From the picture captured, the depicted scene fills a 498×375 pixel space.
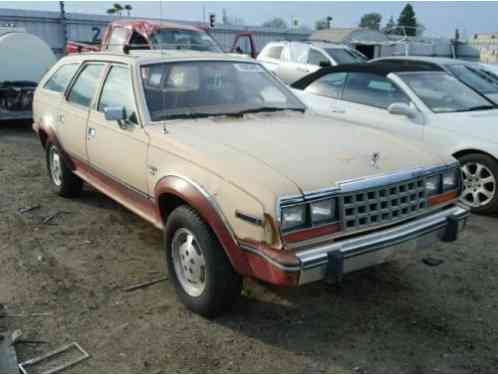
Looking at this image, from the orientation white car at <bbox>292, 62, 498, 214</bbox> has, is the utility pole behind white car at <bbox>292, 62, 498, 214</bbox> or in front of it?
behind

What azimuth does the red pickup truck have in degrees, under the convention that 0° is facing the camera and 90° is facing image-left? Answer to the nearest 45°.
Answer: approximately 315°

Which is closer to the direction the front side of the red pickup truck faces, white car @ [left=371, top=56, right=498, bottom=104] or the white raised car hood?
the white car

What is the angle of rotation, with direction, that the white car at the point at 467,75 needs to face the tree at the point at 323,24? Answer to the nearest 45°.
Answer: approximately 135° to its left

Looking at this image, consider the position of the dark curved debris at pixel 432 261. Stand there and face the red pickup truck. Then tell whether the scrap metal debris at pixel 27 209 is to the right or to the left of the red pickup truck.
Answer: left

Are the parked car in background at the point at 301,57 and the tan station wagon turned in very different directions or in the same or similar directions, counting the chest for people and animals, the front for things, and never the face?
same or similar directions

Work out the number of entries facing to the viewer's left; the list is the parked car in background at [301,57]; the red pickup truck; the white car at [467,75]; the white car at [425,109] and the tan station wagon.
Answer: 0

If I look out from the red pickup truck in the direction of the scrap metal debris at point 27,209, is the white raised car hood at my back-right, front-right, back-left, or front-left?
front-right

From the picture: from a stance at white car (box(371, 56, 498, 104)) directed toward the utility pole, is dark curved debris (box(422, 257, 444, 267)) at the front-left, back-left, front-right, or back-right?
back-left

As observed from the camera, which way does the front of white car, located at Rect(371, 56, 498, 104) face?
facing the viewer and to the right of the viewer

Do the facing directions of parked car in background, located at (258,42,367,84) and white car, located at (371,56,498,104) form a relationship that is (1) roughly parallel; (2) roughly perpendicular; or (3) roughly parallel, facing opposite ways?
roughly parallel

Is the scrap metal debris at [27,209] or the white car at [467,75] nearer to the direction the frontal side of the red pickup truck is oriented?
the white car
